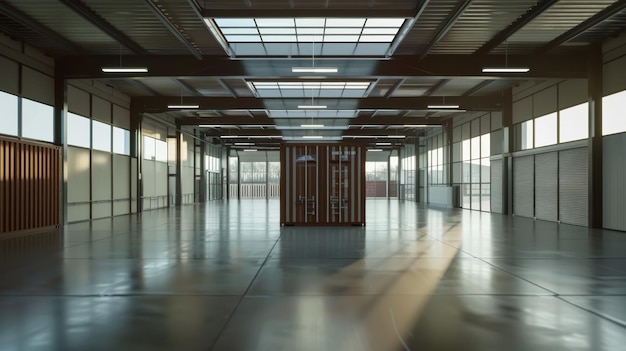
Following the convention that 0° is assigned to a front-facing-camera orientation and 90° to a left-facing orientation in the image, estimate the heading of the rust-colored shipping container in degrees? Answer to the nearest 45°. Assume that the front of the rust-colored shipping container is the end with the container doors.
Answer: approximately 0°

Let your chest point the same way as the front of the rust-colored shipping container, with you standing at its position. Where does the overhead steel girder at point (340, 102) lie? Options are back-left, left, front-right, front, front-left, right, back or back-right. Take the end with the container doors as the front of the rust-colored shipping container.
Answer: back

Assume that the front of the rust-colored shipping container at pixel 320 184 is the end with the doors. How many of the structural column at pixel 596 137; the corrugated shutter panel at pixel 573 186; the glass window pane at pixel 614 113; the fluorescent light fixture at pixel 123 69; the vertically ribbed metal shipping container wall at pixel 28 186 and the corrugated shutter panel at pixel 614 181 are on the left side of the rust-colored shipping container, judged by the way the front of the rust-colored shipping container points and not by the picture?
4

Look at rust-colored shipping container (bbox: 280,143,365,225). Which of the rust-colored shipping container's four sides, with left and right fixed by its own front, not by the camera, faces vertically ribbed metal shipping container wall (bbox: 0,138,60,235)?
right

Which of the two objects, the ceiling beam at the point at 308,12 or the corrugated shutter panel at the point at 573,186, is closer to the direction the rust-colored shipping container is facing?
the ceiling beam

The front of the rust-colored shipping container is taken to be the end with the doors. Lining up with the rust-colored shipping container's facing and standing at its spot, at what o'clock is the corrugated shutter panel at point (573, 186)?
The corrugated shutter panel is roughly at 9 o'clock from the rust-colored shipping container.

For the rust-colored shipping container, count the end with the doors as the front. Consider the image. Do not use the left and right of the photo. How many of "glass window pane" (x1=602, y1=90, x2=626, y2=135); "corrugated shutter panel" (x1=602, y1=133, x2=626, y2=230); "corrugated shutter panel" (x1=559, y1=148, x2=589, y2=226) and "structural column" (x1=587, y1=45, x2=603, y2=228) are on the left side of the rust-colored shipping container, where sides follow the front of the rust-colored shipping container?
4

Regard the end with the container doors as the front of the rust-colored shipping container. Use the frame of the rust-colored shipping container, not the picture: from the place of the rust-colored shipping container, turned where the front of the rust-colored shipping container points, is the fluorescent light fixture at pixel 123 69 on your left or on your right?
on your right

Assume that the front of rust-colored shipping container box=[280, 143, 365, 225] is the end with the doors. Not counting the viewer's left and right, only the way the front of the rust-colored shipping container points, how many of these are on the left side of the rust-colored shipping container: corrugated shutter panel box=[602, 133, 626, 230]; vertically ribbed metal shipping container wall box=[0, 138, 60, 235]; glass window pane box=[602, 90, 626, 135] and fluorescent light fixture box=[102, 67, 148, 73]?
2

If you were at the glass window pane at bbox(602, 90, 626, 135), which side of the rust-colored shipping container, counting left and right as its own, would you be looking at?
left

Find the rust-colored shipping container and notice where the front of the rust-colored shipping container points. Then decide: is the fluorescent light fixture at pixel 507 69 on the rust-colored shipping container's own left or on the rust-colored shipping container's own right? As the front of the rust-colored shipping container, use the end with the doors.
on the rust-colored shipping container's own left

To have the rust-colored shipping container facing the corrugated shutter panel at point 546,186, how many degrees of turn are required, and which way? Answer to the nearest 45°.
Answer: approximately 90° to its left

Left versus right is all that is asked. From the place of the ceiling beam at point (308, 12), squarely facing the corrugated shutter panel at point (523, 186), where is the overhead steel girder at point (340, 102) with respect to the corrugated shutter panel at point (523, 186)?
left
